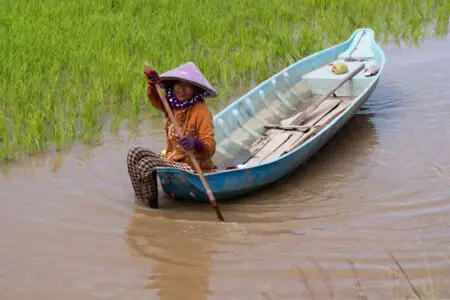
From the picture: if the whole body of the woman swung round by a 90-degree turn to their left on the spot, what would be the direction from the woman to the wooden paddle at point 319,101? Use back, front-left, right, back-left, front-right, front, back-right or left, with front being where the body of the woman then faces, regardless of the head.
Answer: left

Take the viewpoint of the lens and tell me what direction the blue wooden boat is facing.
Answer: facing the viewer and to the left of the viewer

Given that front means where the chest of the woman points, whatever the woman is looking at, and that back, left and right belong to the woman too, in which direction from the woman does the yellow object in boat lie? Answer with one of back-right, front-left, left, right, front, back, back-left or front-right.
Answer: back
